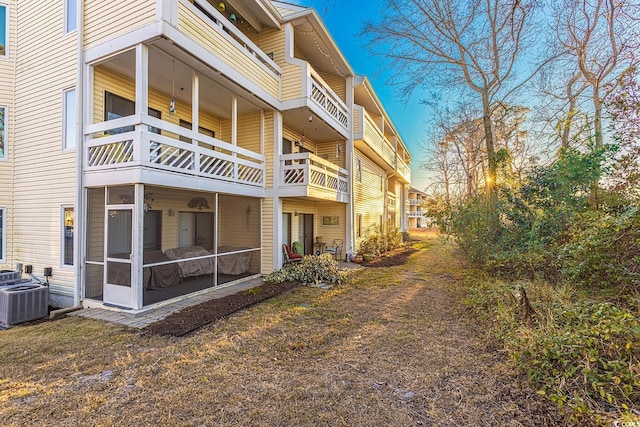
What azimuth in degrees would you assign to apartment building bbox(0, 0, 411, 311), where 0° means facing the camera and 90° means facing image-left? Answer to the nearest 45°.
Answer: approximately 315°

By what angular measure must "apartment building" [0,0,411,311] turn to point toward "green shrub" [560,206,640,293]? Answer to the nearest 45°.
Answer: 0° — it already faces it

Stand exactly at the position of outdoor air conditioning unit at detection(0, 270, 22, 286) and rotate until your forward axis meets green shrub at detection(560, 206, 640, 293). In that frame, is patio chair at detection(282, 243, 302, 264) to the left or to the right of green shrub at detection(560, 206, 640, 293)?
left

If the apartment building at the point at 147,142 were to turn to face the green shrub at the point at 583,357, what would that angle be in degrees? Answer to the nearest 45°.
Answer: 0° — it already faces it

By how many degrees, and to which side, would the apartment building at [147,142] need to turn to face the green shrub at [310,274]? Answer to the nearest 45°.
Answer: approximately 45° to its left

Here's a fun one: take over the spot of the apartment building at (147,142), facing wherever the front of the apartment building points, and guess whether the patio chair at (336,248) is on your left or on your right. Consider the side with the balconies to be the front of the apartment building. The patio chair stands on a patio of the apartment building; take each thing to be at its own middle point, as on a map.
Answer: on your left

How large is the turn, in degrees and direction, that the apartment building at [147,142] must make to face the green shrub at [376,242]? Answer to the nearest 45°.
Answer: approximately 90° to its left

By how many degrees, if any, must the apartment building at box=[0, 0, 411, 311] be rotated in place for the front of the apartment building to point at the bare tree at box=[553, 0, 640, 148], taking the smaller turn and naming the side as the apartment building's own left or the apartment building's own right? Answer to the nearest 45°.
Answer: approximately 45° to the apartment building's own left

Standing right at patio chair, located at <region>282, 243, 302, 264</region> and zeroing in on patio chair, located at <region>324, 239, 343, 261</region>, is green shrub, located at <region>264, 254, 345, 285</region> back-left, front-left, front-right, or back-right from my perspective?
back-right

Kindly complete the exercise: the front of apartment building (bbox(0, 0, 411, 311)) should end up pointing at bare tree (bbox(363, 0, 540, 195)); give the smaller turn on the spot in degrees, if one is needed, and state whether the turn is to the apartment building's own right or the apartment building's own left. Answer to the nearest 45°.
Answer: approximately 45° to the apartment building's own left
